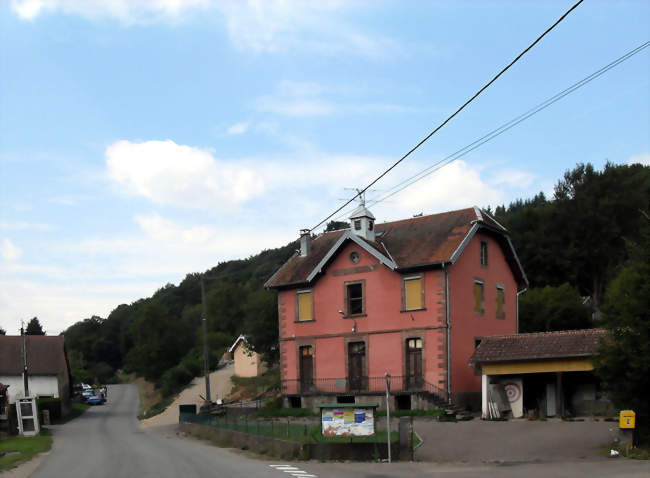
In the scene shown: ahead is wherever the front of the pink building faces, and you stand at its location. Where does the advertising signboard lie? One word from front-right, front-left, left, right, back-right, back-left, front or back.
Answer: front-left

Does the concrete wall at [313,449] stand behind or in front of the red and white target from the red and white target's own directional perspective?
in front

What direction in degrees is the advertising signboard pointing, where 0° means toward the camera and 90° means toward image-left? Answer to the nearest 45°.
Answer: approximately 0°

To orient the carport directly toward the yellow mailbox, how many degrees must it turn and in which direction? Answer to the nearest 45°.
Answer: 0° — it already faces it

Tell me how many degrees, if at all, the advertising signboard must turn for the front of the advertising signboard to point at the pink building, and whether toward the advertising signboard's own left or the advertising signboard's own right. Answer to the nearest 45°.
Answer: approximately 180°

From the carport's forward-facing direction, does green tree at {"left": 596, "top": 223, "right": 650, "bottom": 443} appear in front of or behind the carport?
in front

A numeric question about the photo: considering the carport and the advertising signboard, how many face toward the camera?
2

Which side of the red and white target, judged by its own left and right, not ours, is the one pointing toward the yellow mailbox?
front

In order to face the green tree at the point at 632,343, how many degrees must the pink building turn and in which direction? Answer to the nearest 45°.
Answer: approximately 45° to its left

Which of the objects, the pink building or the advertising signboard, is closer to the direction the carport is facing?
the advertising signboard
